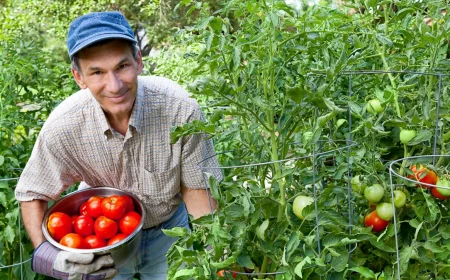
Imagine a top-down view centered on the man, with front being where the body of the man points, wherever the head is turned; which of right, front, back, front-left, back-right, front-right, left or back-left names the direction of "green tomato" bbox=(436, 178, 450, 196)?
front-left

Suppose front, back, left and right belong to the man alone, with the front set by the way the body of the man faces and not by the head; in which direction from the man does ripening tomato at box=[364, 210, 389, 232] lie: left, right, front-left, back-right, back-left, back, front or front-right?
front-left

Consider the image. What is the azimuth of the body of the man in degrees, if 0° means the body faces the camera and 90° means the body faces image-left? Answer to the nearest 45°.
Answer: approximately 0°
